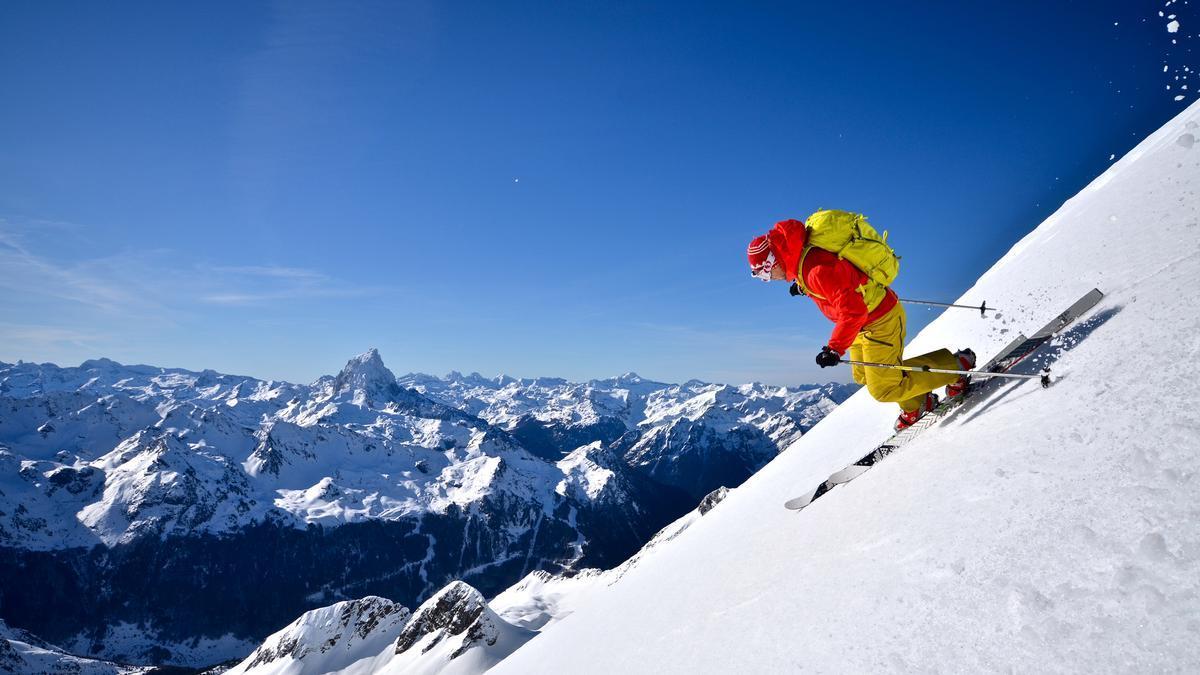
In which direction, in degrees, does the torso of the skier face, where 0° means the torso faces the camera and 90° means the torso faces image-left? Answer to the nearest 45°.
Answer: approximately 90°
